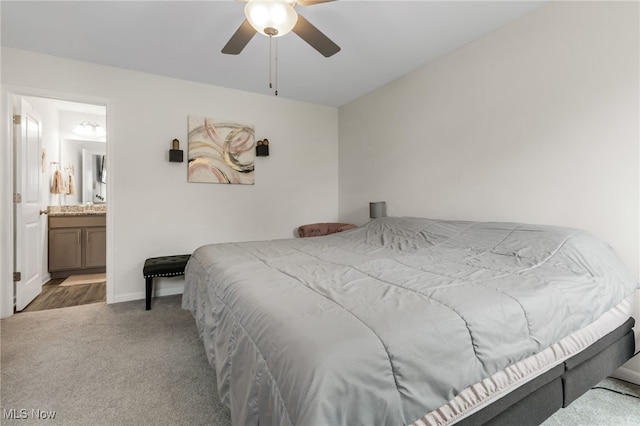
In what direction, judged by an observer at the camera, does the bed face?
facing the viewer and to the left of the viewer

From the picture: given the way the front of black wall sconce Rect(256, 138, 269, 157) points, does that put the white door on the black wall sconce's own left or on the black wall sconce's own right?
on the black wall sconce's own right

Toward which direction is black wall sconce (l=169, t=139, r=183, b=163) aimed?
toward the camera

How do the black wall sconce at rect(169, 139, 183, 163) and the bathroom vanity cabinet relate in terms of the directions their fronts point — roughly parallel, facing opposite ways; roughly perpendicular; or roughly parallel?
roughly parallel

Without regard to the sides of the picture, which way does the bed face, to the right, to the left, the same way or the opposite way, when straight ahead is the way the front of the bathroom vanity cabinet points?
to the right

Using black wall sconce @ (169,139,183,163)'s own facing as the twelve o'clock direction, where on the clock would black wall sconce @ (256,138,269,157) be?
black wall sconce @ (256,138,269,157) is roughly at 9 o'clock from black wall sconce @ (169,139,183,163).

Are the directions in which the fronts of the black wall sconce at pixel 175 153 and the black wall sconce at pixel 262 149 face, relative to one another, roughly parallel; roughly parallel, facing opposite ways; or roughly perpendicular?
roughly parallel

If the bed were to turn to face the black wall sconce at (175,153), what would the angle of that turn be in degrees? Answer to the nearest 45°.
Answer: approximately 90° to its right

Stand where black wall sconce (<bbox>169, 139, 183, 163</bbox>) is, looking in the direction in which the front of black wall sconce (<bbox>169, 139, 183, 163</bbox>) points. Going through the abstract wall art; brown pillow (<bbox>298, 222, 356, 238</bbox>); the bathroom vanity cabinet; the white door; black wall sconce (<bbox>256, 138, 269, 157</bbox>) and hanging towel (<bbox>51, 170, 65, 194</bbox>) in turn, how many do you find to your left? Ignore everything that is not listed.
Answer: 3

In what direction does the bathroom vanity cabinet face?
toward the camera

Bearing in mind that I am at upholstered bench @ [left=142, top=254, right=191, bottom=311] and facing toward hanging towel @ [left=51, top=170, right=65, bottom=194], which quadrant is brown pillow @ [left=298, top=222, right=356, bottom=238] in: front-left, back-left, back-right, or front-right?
back-right

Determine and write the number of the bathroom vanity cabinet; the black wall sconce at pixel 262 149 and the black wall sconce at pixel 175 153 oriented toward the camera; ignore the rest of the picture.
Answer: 3

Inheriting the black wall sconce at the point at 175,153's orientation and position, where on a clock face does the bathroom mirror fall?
The bathroom mirror is roughly at 5 o'clock from the black wall sconce.

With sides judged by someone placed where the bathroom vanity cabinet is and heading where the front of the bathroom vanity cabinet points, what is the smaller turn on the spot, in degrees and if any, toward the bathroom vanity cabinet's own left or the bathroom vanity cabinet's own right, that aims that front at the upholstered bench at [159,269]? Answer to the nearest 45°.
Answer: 0° — it already faces it
